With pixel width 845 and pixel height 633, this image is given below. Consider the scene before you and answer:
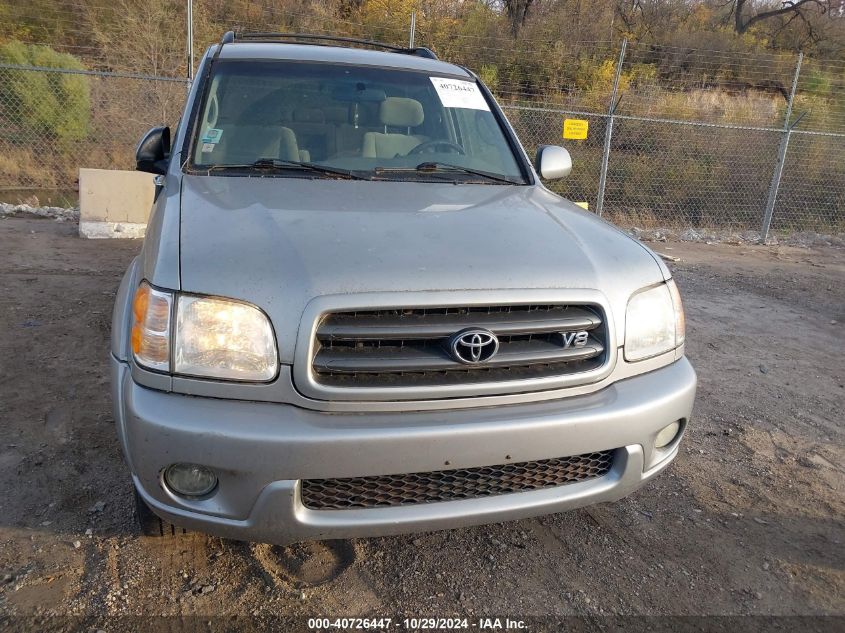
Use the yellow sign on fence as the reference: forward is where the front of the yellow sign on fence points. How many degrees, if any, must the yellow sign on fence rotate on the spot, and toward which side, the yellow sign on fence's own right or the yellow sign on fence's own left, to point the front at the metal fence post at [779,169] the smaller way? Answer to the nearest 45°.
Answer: approximately 135° to the yellow sign on fence's own left

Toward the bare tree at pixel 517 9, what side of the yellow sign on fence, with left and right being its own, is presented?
back

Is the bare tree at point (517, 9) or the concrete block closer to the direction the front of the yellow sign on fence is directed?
the concrete block

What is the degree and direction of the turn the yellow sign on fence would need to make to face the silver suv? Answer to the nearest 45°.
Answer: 0° — it already faces it

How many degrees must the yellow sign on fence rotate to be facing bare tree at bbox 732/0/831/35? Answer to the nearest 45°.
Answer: approximately 180°

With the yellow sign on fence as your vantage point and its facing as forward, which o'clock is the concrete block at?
The concrete block is roughly at 2 o'clock from the yellow sign on fence.

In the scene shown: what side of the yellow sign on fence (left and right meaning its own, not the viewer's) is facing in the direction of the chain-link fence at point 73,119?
right

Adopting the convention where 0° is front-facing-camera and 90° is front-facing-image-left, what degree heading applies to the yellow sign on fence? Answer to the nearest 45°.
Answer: approximately 0°
